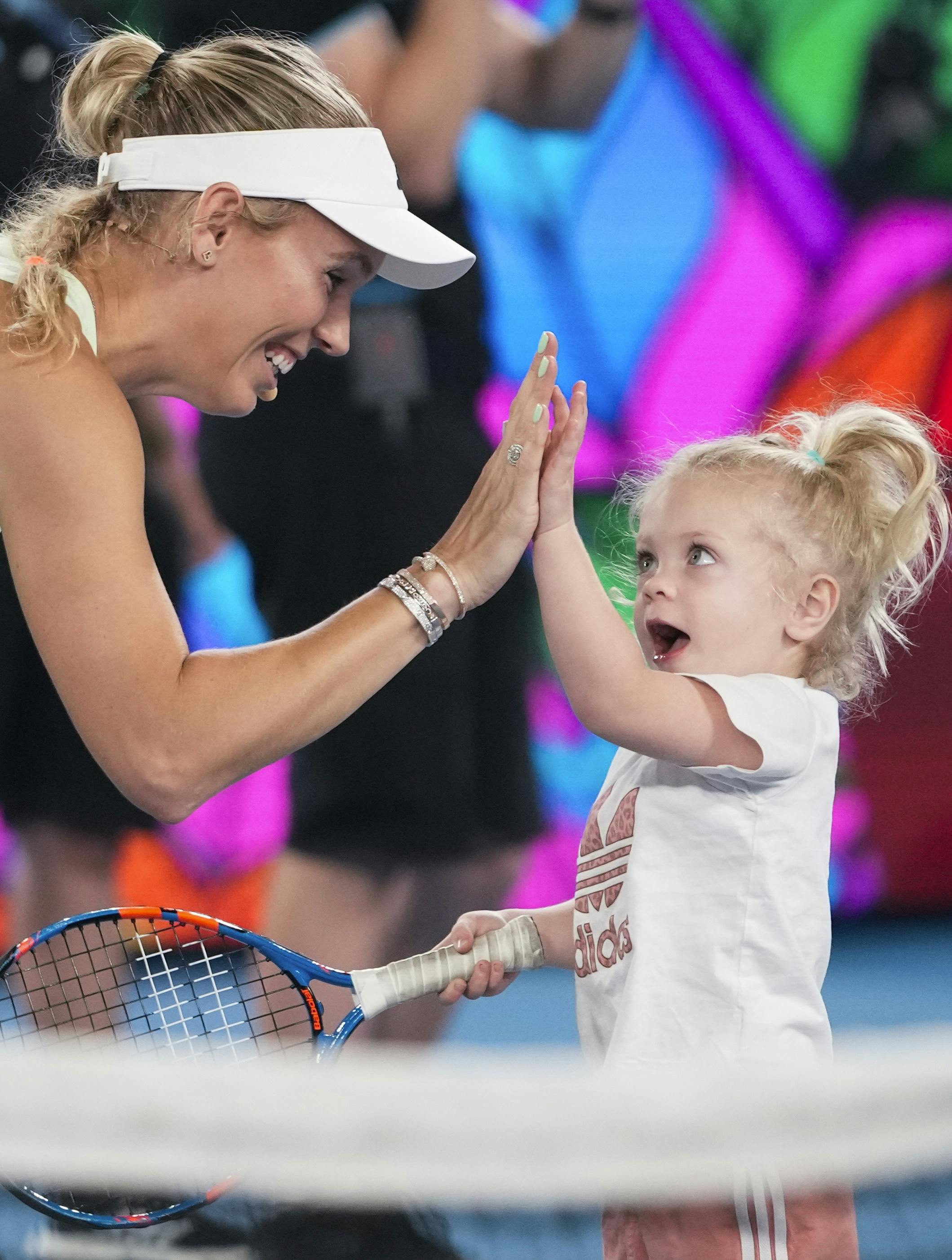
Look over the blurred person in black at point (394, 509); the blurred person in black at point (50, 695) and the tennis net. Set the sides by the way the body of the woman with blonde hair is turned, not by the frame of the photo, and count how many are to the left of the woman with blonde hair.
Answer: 2

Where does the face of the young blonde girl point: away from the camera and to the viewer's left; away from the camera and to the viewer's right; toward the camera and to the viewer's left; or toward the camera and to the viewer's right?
toward the camera and to the viewer's left

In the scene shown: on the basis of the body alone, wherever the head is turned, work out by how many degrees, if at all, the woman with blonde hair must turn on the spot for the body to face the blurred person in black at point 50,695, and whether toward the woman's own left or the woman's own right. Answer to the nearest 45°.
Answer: approximately 90° to the woman's own left

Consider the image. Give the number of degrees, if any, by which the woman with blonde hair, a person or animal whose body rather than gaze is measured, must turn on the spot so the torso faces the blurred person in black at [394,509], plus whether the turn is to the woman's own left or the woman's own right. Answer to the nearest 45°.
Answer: approximately 90° to the woman's own left

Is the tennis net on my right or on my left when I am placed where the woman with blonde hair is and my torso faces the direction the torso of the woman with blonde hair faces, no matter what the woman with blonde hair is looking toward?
on my right

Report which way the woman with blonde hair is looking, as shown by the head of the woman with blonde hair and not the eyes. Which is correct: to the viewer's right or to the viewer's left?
to the viewer's right

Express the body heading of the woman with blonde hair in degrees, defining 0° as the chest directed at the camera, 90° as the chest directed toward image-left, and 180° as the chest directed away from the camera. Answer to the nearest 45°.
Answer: approximately 270°
